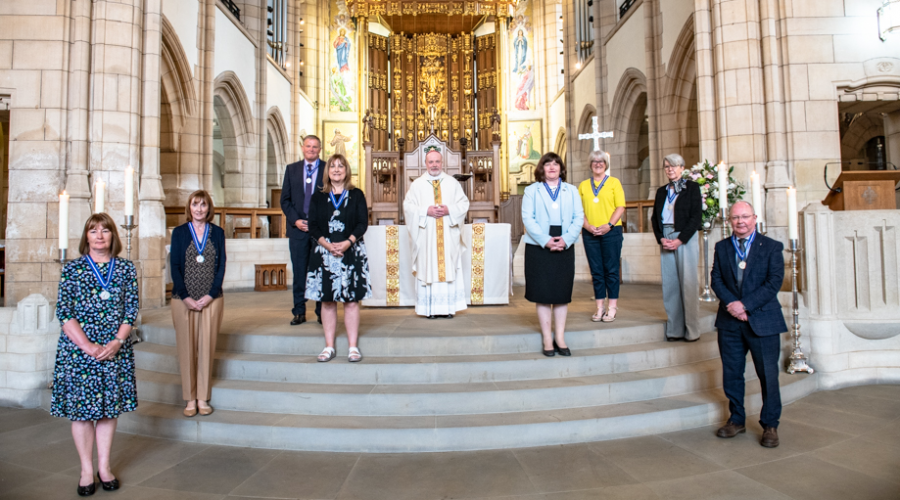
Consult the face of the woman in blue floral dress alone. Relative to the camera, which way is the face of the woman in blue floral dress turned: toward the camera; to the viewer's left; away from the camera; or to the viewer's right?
toward the camera

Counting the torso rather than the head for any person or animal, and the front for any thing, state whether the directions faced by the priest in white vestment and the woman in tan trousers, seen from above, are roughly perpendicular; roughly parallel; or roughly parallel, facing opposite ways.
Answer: roughly parallel

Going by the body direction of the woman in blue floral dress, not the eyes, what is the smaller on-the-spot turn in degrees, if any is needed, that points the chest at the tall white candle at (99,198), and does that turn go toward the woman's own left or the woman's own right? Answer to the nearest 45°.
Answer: approximately 180°

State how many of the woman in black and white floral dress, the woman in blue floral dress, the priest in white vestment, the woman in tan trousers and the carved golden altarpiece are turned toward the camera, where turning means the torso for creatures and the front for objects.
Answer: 5

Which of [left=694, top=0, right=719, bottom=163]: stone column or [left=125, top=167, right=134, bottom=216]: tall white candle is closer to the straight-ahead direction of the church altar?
the tall white candle

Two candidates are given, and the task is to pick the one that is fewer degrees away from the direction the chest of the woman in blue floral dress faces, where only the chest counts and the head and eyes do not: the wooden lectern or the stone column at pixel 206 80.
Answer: the wooden lectern

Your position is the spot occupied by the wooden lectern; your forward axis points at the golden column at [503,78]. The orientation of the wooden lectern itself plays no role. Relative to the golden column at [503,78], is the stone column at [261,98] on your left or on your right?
left

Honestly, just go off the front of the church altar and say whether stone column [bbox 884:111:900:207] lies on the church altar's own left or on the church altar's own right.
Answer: on the church altar's own left

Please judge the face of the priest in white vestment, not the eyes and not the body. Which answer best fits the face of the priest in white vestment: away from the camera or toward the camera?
toward the camera

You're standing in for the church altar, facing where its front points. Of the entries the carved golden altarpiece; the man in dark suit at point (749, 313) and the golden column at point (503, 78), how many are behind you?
2

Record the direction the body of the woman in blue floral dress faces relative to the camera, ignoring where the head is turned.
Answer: toward the camera

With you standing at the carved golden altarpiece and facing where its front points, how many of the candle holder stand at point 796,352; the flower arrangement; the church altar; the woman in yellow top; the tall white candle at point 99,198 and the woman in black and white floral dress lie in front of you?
6

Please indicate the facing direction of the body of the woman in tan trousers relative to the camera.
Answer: toward the camera

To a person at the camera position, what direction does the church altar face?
facing the viewer

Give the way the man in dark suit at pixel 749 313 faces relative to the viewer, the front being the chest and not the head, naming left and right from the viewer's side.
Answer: facing the viewer and to the left of the viewer

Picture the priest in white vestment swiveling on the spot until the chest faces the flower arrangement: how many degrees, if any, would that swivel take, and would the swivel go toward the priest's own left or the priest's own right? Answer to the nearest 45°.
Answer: approximately 90° to the priest's own left

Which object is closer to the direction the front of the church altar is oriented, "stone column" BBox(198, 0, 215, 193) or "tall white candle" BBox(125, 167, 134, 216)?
the tall white candle
